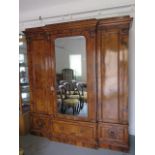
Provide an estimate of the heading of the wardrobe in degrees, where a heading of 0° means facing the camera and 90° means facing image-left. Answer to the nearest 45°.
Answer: approximately 45°
